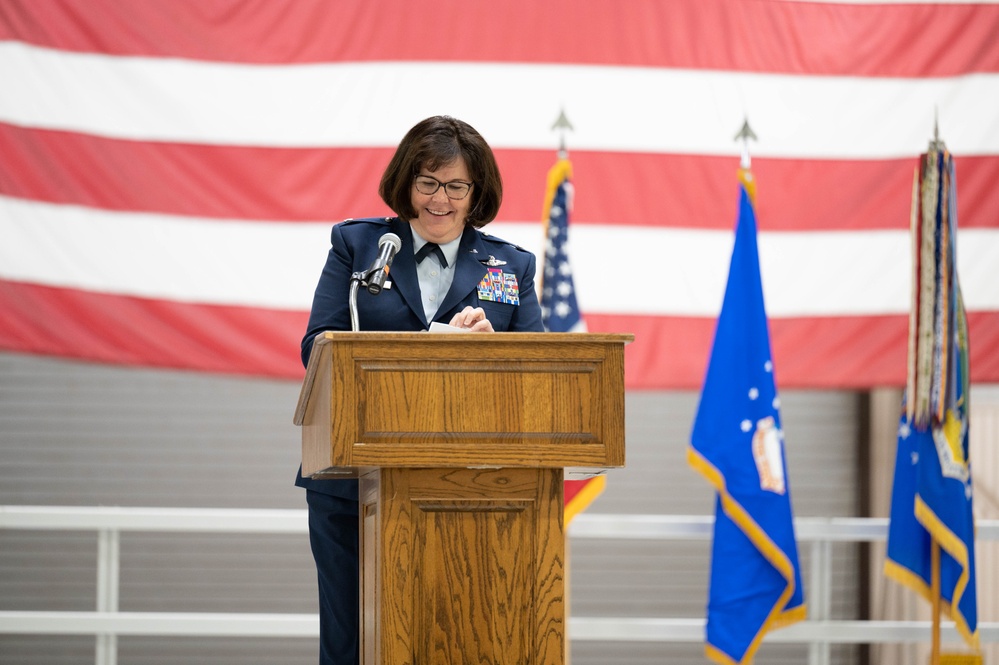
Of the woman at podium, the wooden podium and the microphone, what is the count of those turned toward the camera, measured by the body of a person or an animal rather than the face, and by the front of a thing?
2

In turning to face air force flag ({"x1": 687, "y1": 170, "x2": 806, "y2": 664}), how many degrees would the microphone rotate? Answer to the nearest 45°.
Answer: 0° — it already faces it

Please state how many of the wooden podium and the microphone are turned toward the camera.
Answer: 1

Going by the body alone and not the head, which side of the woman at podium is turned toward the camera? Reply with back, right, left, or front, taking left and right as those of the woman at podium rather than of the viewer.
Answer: front

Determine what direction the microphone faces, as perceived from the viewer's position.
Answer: facing away from the viewer and to the right of the viewer

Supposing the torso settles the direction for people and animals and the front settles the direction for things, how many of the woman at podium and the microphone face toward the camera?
1

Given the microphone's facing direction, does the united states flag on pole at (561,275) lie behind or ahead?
ahead

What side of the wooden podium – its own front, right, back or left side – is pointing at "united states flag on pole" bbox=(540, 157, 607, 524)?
back
